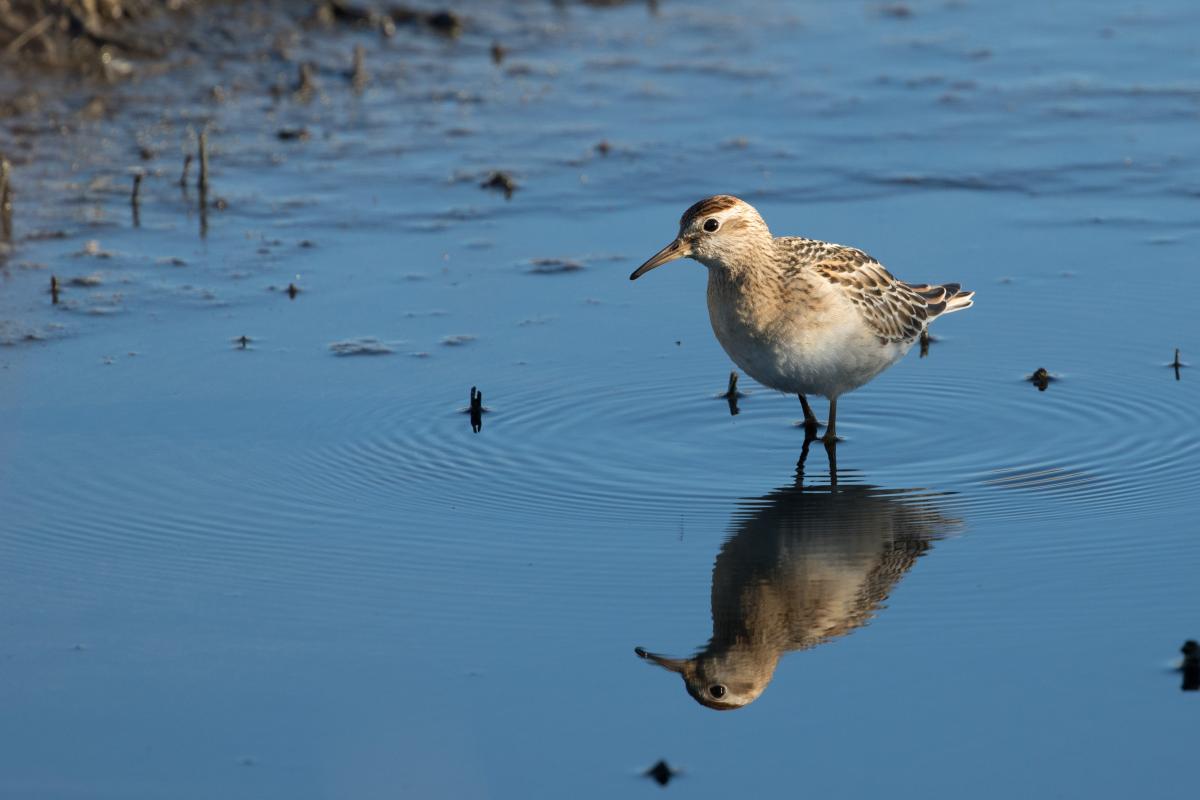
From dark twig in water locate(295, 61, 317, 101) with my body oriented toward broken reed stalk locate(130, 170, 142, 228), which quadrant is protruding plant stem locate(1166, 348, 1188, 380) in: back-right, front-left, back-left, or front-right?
front-left

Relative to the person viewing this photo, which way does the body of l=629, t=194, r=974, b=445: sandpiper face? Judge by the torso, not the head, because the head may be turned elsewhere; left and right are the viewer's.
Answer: facing the viewer and to the left of the viewer

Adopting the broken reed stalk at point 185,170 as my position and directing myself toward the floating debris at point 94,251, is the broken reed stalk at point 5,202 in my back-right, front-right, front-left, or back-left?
front-right

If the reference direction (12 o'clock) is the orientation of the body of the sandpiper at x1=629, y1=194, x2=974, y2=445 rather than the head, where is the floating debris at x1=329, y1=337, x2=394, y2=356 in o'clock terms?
The floating debris is roughly at 2 o'clock from the sandpiper.

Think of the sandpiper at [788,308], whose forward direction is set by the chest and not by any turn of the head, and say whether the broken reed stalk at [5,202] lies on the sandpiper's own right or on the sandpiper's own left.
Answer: on the sandpiper's own right

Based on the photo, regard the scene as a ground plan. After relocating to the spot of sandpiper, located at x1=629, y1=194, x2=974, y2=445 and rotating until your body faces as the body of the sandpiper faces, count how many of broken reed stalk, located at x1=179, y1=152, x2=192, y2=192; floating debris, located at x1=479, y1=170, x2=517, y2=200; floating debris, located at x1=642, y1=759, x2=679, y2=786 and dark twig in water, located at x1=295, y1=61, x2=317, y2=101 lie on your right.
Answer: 3

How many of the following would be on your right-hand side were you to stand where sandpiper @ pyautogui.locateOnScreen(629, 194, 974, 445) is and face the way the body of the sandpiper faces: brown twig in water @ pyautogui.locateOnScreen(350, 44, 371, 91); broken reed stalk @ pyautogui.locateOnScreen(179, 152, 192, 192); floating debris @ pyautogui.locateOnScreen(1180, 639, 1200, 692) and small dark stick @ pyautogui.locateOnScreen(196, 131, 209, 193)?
3

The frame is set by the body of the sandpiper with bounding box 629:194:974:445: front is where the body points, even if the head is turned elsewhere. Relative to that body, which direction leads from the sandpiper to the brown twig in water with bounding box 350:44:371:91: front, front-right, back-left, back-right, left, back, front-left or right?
right

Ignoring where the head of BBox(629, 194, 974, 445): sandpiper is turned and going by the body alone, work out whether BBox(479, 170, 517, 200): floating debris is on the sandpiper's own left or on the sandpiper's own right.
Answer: on the sandpiper's own right

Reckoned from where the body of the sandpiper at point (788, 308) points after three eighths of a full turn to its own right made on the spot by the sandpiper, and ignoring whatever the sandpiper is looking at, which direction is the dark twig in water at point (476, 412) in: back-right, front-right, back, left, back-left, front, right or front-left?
left

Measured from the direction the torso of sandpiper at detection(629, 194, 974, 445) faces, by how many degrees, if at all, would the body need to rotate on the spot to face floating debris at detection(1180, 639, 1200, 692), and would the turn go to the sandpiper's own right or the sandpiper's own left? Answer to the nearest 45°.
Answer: approximately 90° to the sandpiper's own left

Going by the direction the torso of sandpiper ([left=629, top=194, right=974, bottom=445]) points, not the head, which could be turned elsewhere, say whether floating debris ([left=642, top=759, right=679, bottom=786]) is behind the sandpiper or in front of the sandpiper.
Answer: in front
